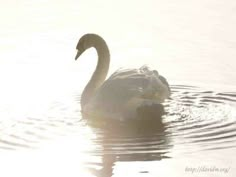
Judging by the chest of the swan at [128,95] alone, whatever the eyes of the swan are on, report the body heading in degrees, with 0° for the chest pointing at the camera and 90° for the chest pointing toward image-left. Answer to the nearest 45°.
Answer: approximately 90°
